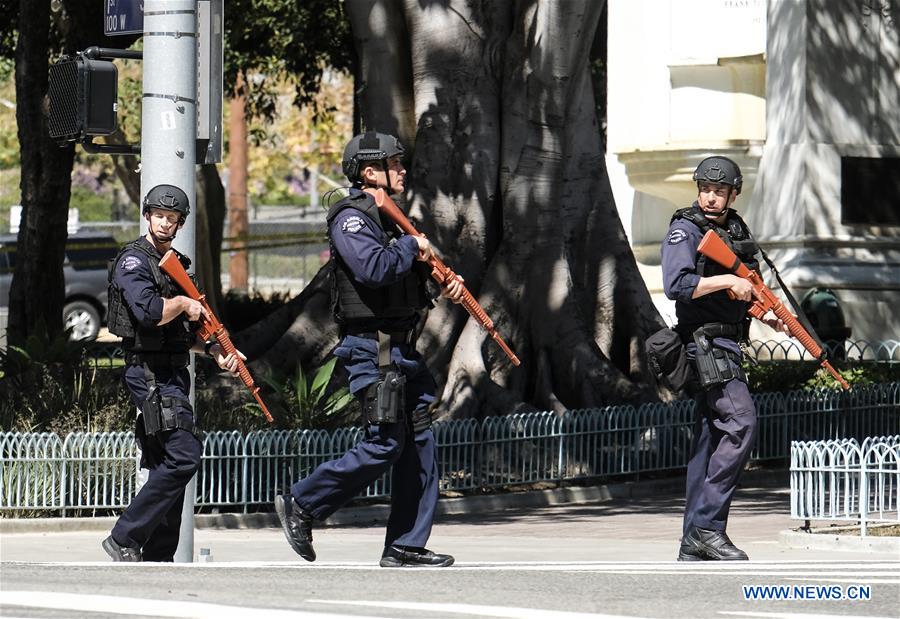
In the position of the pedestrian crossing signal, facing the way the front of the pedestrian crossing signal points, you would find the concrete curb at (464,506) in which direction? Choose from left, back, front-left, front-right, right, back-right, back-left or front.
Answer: back

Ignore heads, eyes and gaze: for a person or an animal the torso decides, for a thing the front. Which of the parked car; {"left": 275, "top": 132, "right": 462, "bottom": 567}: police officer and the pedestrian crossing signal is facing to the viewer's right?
the police officer

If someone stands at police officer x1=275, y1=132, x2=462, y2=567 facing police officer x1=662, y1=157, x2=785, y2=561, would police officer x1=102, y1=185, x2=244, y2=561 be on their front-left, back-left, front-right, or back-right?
back-left

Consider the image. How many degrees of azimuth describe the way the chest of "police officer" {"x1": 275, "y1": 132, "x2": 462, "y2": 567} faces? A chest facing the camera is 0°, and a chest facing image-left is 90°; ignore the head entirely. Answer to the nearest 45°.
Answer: approximately 270°

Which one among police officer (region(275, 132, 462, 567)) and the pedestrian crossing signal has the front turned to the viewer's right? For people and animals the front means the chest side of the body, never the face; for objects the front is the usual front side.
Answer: the police officer

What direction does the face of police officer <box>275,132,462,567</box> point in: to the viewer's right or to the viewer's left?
to the viewer's right
